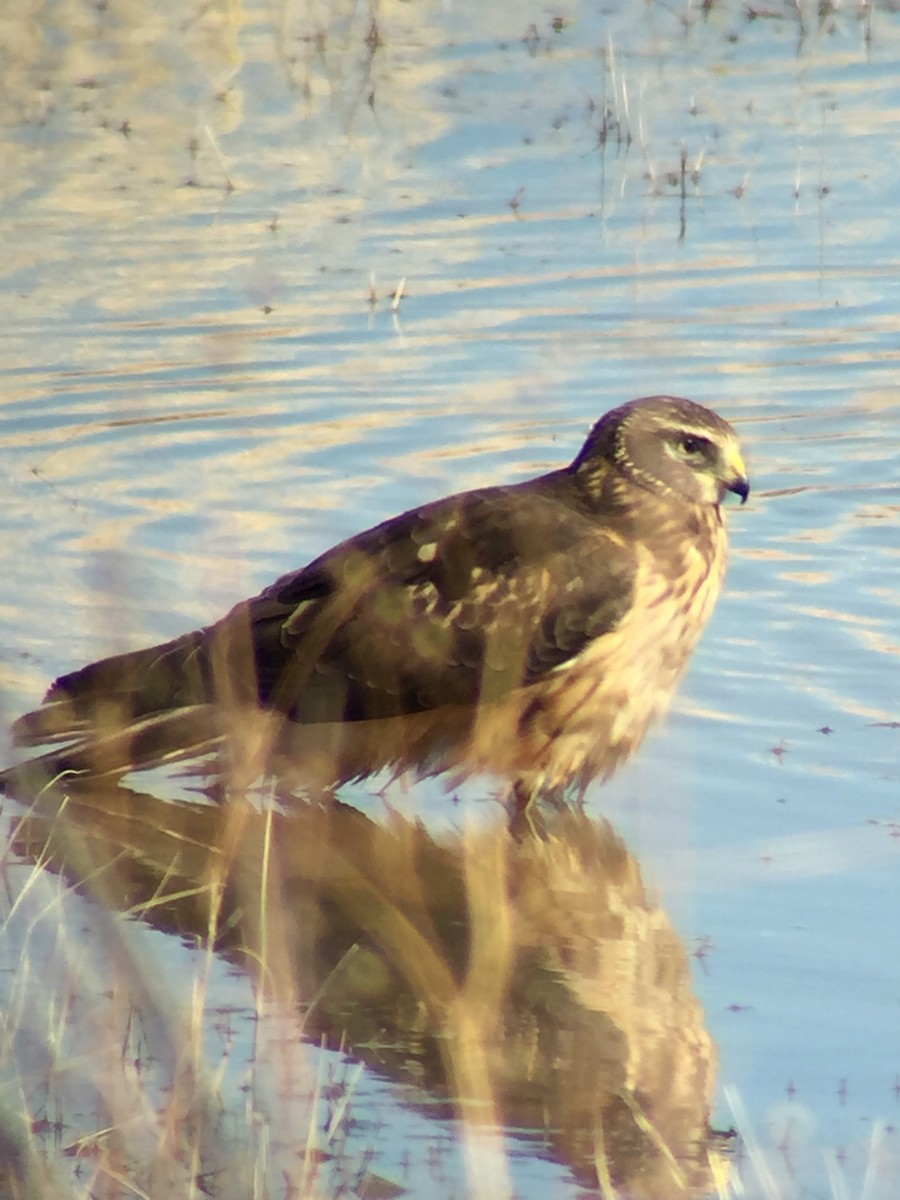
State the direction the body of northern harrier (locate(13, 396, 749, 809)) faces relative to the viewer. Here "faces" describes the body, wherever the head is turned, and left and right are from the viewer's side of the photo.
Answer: facing to the right of the viewer
